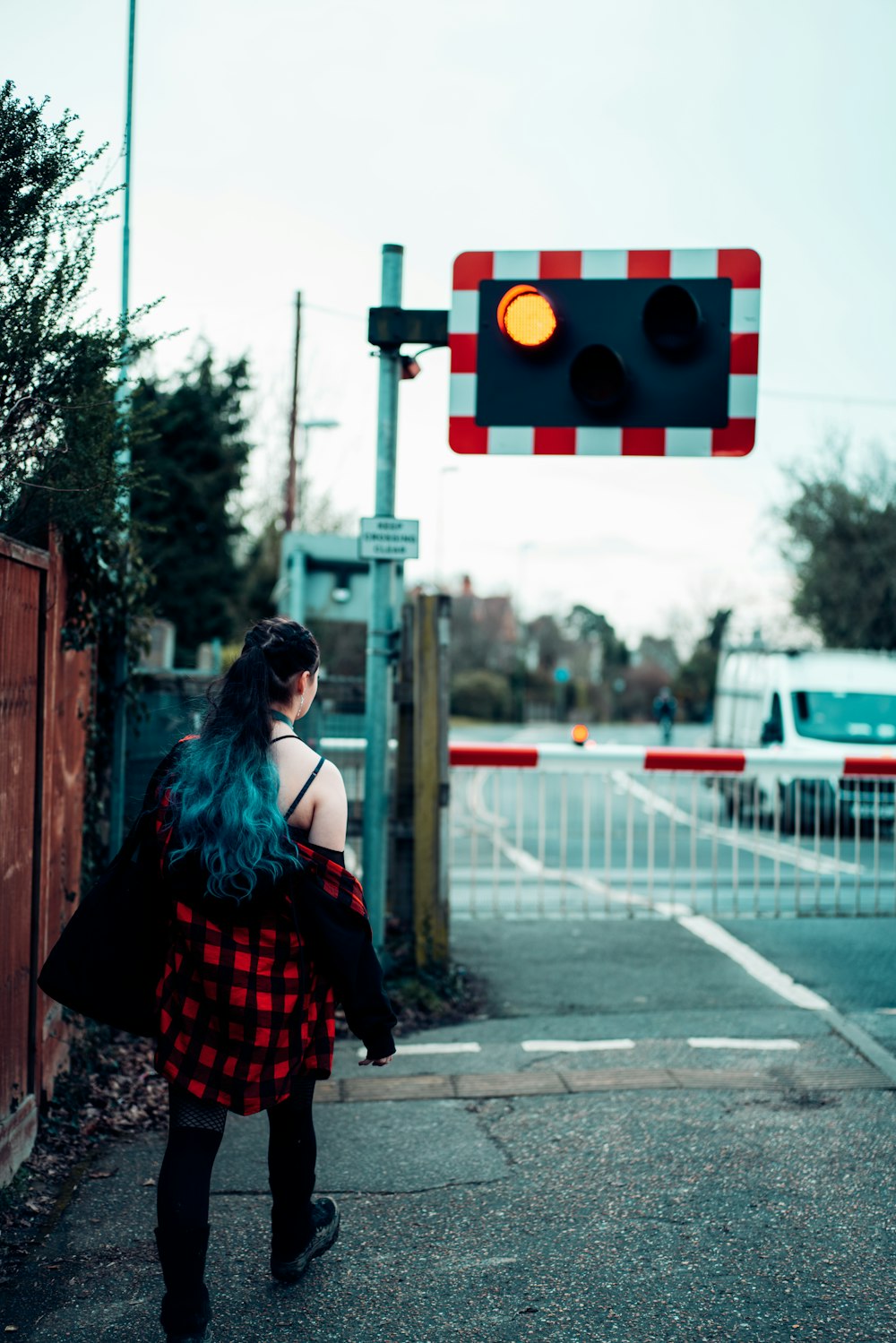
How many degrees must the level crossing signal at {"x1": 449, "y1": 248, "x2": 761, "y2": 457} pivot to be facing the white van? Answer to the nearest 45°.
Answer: approximately 180°

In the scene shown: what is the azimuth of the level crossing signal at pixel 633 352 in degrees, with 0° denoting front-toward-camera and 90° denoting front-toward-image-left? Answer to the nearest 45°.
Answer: approximately 0°

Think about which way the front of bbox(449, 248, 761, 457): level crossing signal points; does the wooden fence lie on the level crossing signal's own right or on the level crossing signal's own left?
on the level crossing signal's own right

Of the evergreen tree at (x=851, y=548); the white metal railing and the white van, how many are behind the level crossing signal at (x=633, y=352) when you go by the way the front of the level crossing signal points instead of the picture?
3

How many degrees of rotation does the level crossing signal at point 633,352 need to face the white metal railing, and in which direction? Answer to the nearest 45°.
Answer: approximately 180°

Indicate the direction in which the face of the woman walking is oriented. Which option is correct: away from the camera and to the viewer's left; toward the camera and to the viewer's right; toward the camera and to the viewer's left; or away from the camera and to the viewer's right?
away from the camera and to the viewer's right

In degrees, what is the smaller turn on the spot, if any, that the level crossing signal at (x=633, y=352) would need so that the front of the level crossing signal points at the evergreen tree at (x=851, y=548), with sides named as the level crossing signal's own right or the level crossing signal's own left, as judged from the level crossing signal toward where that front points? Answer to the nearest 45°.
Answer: approximately 180°

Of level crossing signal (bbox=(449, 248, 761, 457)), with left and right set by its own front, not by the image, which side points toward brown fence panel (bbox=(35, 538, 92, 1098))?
front

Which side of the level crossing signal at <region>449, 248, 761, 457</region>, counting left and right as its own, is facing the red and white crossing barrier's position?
back
